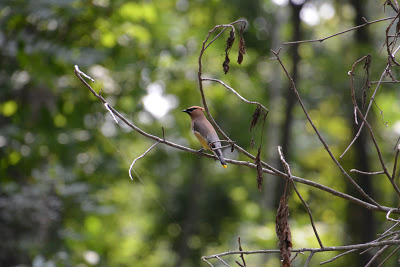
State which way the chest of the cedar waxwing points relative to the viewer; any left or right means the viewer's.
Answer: facing to the left of the viewer

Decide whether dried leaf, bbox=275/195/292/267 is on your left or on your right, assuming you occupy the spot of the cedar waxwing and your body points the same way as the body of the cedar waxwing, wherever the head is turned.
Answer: on your left
